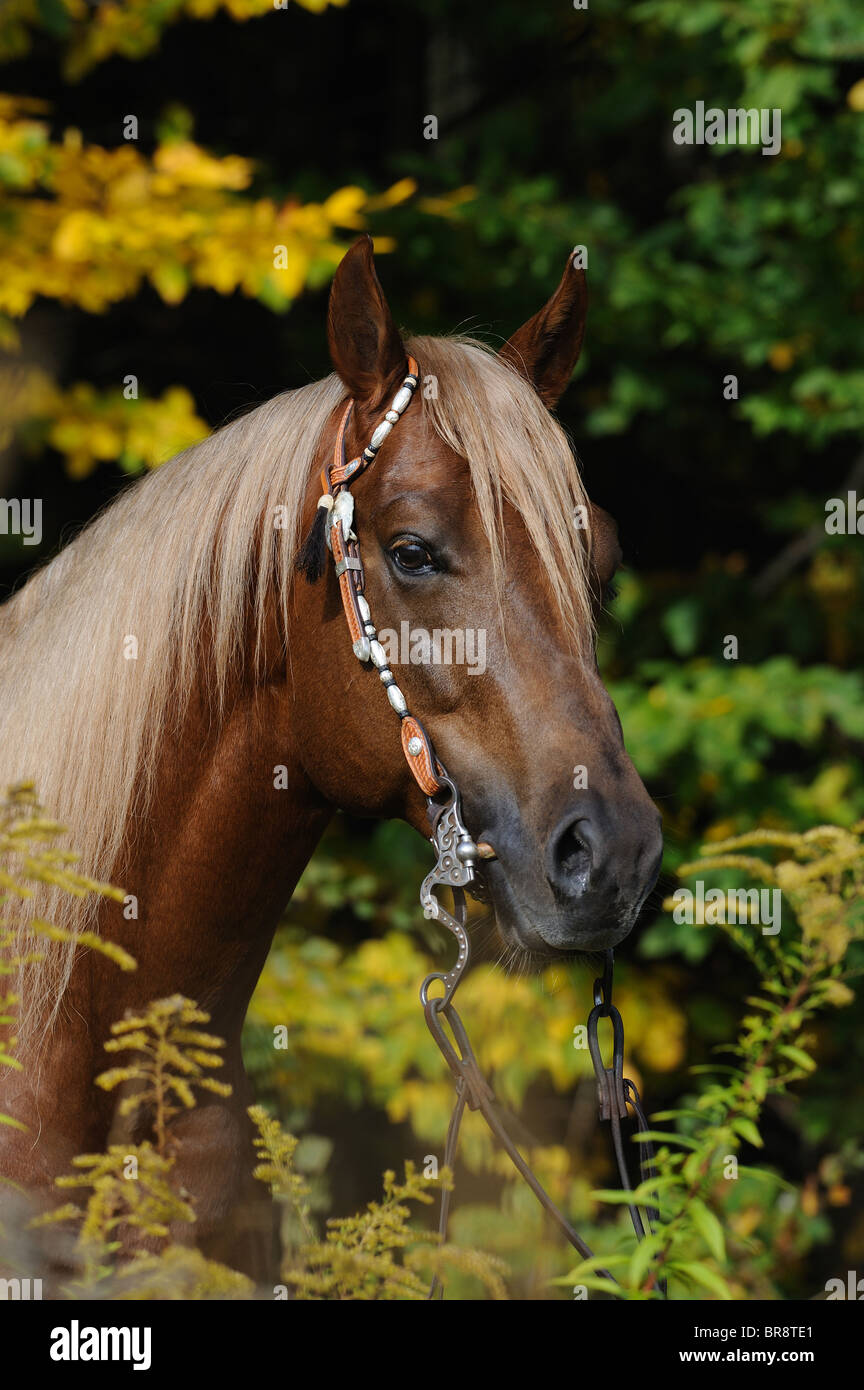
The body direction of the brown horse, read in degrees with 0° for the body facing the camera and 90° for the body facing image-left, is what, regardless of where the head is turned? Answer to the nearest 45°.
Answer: approximately 315°
